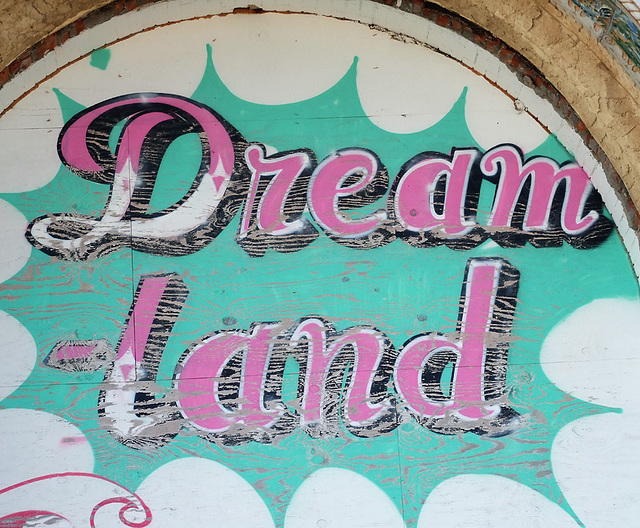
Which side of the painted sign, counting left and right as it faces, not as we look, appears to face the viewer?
front
